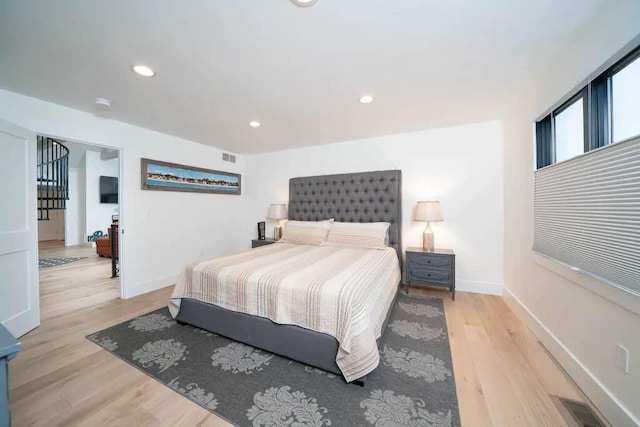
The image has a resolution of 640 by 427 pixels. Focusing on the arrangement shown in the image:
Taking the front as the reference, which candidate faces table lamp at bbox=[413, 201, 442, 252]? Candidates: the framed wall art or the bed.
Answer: the framed wall art

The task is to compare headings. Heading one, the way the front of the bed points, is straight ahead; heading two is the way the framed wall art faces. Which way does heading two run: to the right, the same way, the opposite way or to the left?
to the left

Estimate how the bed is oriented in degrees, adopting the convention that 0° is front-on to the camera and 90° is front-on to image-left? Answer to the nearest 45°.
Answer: approximately 45°

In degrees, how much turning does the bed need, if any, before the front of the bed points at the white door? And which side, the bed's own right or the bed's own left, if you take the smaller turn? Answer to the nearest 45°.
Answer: approximately 45° to the bed's own right

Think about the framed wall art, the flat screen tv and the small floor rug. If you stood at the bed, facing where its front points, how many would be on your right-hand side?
3

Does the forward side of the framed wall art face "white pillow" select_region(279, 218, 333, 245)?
yes

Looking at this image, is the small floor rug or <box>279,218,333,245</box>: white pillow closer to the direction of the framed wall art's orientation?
the white pillow

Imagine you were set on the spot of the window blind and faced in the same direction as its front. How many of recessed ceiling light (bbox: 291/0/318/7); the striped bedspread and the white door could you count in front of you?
3

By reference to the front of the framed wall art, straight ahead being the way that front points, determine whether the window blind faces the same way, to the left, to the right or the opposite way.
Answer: the opposite way

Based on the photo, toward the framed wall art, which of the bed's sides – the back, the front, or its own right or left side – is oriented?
right

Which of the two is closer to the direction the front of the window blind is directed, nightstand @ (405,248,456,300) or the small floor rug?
the small floor rug

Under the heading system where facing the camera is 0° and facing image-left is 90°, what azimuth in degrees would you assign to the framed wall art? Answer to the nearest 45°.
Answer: approximately 315°

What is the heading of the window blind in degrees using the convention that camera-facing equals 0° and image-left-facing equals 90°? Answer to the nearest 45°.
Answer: approximately 45°
